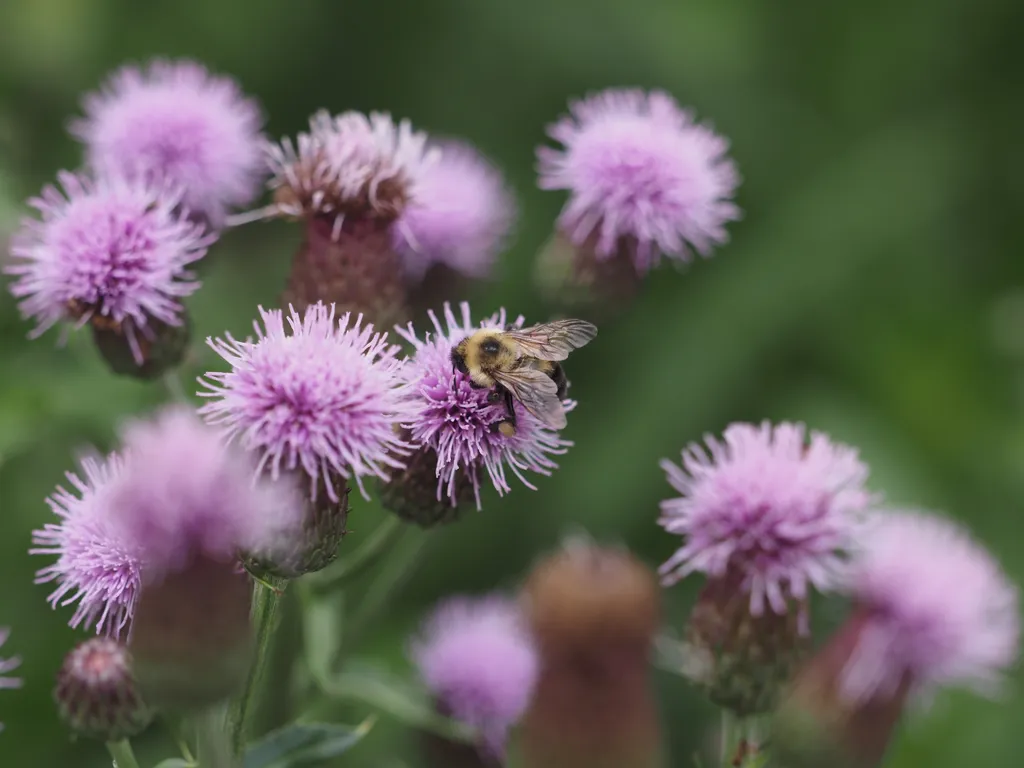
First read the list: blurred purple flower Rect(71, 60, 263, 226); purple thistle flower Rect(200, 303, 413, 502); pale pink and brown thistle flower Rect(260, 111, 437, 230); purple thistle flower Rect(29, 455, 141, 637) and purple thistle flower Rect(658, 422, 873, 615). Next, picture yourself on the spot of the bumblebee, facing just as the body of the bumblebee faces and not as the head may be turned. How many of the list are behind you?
1

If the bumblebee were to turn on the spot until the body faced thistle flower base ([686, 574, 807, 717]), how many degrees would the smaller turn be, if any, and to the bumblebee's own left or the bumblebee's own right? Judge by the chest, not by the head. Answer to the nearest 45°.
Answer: approximately 180°

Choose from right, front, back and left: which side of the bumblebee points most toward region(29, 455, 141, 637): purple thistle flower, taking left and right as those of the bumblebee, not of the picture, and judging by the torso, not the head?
front

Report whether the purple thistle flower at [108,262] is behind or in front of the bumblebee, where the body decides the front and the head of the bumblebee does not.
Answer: in front

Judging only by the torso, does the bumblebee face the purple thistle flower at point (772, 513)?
no

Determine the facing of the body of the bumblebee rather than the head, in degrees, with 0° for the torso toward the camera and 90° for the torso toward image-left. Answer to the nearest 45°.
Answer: approximately 90°
